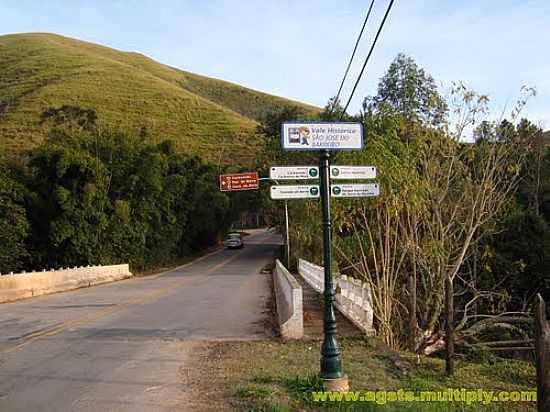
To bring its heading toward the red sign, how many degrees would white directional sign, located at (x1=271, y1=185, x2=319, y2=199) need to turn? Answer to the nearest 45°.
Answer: approximately 135° to its right

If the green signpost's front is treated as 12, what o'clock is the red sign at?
The red sign is roughly at 5 o'clock from the green signpost.

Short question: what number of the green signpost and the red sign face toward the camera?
2

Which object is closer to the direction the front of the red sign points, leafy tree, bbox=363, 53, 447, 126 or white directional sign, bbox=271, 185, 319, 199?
the white directional sign

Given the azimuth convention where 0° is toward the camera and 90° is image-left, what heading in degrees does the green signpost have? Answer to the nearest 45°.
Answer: approximately 0°

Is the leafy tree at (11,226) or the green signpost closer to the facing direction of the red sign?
the green signpost

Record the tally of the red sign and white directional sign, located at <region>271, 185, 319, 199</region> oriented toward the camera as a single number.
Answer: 2

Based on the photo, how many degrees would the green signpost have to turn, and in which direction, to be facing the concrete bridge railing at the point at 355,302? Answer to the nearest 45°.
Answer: approximately 180°
